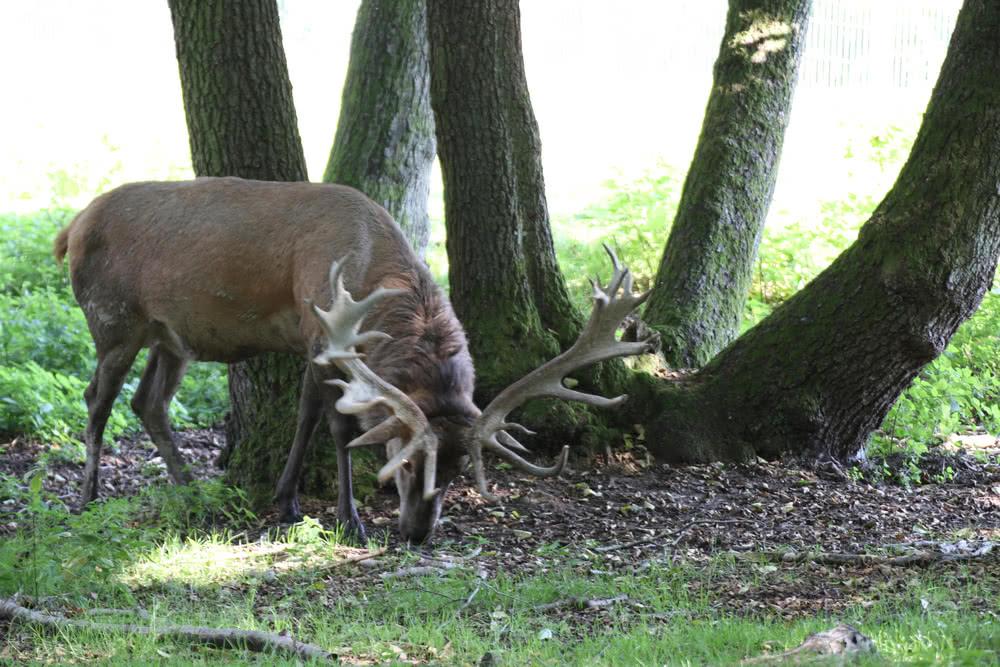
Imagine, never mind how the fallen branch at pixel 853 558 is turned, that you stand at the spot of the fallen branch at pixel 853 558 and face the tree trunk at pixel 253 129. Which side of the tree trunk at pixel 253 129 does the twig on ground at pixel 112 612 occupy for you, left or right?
left

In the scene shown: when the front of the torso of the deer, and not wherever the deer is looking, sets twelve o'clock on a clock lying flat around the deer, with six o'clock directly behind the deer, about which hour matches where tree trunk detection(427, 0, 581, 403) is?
The tree trunk is roughly at 9 o'clock from the deer.

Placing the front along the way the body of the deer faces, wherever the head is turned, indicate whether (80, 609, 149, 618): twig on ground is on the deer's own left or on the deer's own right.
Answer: on the deer's own right

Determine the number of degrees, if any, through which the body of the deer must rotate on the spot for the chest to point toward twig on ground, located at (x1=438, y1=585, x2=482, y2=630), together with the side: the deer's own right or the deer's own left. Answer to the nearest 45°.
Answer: approximately 45° to the deer's own right

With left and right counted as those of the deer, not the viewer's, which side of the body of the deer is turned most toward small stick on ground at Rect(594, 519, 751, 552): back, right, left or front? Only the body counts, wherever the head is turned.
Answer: front

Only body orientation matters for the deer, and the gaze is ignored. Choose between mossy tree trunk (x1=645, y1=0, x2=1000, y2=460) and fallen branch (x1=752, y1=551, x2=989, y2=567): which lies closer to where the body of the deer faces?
the fallen branch

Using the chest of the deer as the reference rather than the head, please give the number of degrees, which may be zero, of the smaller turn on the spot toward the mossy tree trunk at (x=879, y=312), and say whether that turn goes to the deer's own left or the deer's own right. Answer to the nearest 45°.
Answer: approximately 45° to the deer's own left

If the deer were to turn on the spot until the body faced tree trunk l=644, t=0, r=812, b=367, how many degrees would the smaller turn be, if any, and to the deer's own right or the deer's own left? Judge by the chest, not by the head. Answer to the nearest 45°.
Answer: approximately 90° to the deer's own left

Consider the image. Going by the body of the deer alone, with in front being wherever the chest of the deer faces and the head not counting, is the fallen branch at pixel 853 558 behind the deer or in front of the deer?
in front

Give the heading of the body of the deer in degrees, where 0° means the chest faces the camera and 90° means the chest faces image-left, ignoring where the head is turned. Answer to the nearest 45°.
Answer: approximately 315°
